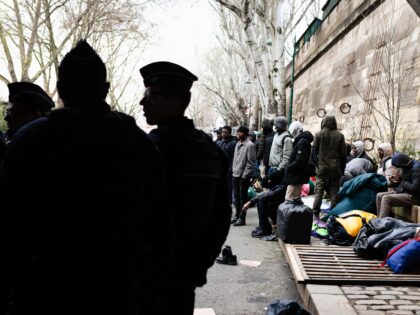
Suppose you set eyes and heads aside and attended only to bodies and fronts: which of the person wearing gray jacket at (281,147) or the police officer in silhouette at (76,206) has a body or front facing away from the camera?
the police officer in silhouette

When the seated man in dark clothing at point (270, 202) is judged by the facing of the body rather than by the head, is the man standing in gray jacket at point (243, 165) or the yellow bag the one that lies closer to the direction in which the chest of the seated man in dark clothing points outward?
the man standing in gray jacket

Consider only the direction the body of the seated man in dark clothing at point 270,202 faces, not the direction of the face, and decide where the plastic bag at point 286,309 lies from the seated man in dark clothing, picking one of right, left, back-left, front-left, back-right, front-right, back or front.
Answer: left

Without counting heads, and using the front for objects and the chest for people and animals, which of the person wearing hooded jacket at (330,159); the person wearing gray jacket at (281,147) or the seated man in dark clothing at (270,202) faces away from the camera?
the person wearing hooded jacket at (330,159)

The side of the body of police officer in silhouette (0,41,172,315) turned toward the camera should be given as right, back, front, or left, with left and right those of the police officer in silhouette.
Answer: back

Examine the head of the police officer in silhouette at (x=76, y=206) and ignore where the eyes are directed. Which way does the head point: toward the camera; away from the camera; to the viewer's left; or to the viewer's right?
away from the camera

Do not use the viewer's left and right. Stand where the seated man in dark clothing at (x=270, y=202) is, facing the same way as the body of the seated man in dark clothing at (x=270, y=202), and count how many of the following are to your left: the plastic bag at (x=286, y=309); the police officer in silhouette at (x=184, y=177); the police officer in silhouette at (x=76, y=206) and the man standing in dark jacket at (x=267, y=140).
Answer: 3

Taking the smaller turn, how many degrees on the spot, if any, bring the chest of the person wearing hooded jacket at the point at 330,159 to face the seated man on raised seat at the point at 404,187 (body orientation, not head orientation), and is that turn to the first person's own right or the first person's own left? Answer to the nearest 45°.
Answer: approximately 135° to the first person's own right
